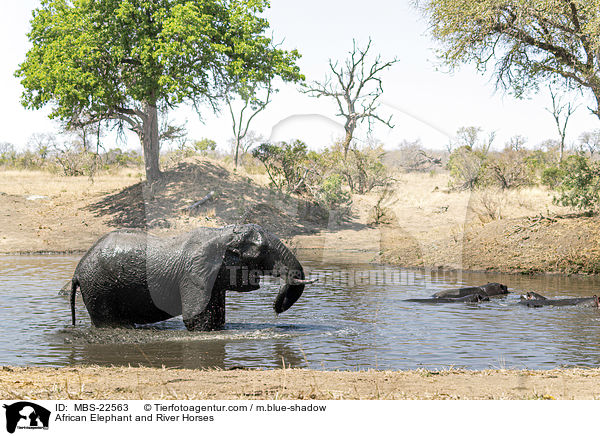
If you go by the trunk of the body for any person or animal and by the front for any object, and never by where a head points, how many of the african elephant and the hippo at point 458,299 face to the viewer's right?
2

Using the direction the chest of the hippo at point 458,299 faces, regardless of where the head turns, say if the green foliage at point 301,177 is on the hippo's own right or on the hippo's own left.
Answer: on the hippo's own left

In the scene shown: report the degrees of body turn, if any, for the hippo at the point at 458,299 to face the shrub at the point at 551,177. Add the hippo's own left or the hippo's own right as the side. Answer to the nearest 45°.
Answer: approximately 90° to the hippo's own left

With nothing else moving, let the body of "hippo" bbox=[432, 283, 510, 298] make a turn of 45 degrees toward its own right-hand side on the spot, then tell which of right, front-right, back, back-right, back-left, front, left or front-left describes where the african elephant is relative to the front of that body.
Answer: right

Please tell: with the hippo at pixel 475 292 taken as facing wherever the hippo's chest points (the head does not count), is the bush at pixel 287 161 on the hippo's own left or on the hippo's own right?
on the hippo's own left

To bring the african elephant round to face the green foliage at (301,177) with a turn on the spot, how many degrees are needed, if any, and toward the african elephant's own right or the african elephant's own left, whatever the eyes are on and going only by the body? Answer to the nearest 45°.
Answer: approximately 90° to the african elephant's own left

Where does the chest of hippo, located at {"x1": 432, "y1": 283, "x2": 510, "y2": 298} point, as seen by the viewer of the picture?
to the viewer's right

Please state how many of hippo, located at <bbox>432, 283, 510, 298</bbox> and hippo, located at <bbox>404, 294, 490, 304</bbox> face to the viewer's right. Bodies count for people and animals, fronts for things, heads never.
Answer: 2

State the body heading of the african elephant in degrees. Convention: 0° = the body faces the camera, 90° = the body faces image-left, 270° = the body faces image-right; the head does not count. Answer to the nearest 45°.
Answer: approximately 270°

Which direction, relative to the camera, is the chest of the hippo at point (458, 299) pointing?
to the viewer's right

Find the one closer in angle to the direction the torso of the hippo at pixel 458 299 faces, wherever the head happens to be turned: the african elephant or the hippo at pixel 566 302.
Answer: the hippo
